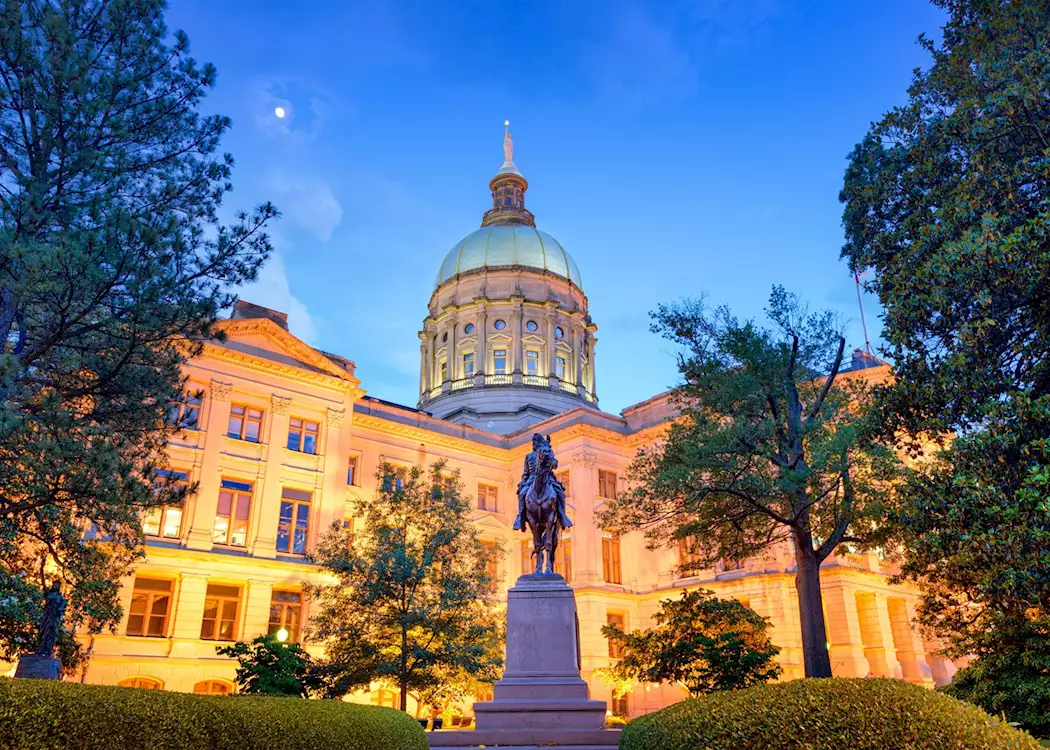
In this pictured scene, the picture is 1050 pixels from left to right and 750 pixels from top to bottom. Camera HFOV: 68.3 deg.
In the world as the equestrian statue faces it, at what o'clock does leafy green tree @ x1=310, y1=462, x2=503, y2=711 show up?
The leafy green tree is roughly at 5 o'clock from the equestrian statue.

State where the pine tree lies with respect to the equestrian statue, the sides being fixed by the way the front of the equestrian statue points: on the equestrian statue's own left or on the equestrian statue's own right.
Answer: on the equestrian statue's own right

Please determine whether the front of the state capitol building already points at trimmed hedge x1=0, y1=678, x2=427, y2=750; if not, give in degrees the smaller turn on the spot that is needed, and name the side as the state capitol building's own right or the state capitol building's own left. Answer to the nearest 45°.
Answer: approximately 45° to the state capitol building's own right

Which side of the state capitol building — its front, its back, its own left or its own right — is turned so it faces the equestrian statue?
front

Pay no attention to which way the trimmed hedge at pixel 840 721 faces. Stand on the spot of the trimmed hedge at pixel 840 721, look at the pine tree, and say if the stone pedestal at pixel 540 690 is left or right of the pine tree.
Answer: right

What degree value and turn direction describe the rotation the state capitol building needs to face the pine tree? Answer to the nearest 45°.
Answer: approximately 45° to its right

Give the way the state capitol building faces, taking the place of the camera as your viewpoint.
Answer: facing the viewer and to the right of the viewer

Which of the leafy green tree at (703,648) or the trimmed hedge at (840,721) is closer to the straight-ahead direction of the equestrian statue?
the trimmed hedge

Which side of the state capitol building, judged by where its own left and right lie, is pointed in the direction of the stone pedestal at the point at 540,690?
front

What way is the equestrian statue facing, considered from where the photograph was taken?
facing the viewer

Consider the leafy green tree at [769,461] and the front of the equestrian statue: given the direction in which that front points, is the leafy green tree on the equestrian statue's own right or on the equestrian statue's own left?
on the equestrian statue's own left

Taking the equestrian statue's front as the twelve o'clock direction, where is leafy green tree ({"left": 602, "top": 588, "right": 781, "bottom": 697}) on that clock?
The leafy green tree is roughly at 7 o'clock from the equestrian statue.
